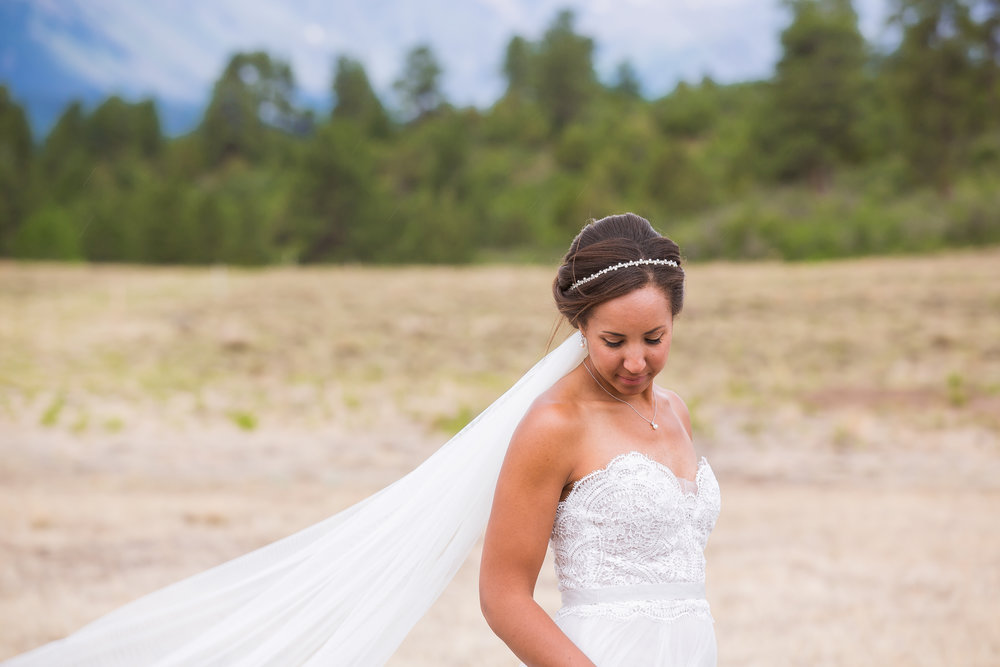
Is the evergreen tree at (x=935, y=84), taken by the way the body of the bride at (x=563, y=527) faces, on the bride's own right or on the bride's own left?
on the bride's own left

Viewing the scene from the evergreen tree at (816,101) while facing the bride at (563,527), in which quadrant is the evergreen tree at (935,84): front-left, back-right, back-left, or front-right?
front-left

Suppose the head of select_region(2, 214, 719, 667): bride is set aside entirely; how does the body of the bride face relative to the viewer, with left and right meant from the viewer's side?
facing the viewer and to the right of the viewer

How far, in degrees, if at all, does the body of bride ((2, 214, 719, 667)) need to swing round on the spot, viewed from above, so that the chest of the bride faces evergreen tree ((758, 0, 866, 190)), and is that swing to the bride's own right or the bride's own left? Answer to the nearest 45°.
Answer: approximately 90° to the bride's own left
